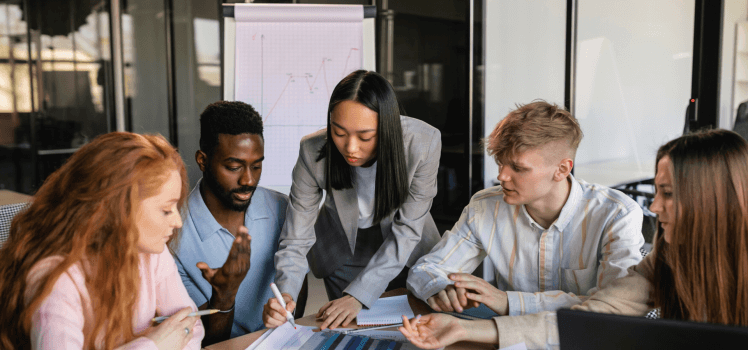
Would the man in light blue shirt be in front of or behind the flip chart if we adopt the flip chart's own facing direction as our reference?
in front

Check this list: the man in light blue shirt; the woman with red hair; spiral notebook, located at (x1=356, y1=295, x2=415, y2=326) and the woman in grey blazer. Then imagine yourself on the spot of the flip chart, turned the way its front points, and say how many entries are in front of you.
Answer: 4

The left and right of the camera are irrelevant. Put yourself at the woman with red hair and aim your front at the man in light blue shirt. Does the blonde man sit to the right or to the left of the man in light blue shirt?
right

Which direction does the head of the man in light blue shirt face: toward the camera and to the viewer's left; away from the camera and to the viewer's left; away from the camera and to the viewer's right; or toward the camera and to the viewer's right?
toward the camera and to the viewer's right

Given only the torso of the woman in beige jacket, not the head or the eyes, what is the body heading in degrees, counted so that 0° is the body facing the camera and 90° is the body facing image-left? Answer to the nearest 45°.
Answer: approximately 90°

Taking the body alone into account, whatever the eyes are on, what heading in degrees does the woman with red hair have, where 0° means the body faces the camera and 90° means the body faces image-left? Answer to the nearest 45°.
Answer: approximately 270°

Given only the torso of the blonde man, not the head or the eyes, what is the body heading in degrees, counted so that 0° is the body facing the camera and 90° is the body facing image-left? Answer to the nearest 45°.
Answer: approximately 45°

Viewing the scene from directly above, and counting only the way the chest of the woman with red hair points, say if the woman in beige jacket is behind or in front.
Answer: in front

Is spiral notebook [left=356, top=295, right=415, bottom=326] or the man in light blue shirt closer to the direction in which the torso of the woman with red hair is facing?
the spiral notebook

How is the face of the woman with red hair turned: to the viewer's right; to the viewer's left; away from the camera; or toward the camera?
to the viewer's right

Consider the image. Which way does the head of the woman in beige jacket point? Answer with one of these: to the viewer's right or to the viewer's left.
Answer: to the viewer's left

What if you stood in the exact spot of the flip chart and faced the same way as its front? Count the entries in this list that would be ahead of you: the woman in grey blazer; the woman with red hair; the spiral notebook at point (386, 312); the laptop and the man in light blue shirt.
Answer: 5
